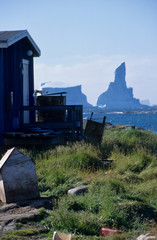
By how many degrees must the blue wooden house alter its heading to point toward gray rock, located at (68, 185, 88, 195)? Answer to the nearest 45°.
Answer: approximately 45° to its right

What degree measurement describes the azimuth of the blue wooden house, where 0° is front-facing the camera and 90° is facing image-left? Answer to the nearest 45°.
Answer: approximately 315°
